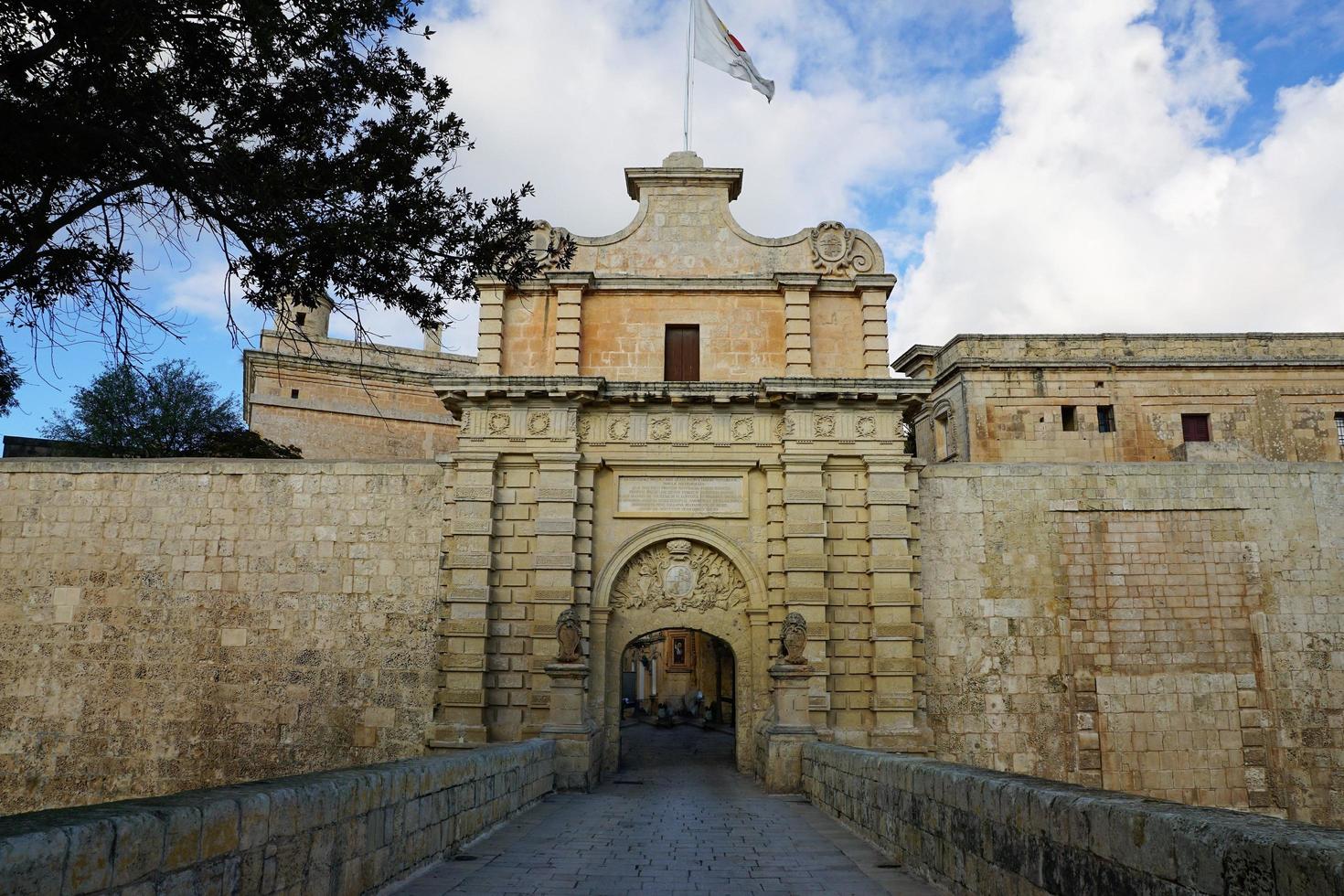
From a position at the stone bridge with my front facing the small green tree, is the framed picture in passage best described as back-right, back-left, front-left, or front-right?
front-right

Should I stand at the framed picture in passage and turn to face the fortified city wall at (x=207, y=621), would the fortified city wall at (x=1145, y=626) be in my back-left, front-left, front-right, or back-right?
front-left

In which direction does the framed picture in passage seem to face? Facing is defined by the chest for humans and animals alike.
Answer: toward the camera

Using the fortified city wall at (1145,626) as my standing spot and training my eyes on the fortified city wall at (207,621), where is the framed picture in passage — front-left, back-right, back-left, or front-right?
front-right

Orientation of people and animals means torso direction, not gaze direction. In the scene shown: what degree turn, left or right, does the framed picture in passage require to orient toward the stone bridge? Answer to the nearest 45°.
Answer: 0° — it already faces it

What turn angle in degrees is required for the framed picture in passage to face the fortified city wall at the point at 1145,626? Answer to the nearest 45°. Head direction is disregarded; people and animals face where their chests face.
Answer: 0° — it already faces it

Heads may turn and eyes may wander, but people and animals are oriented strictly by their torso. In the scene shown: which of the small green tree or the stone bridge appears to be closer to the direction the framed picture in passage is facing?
the stone bridge

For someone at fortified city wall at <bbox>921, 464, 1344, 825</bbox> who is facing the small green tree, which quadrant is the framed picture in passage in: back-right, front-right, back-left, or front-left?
front-right

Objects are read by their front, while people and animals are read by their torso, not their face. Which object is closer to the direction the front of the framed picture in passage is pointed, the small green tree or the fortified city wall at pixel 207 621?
the fortified city wall

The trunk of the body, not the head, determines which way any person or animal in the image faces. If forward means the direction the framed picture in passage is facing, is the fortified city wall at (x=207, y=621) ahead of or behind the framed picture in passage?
ahead

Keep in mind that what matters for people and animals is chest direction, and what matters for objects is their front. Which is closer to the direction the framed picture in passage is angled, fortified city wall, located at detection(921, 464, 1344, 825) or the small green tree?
the fortified city wall

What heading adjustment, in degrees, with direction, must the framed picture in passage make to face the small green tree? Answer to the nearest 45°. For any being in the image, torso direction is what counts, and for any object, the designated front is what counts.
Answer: approximately 45° to its right

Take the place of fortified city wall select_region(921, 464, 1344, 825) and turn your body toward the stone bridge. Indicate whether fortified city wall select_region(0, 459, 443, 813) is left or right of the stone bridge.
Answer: right
